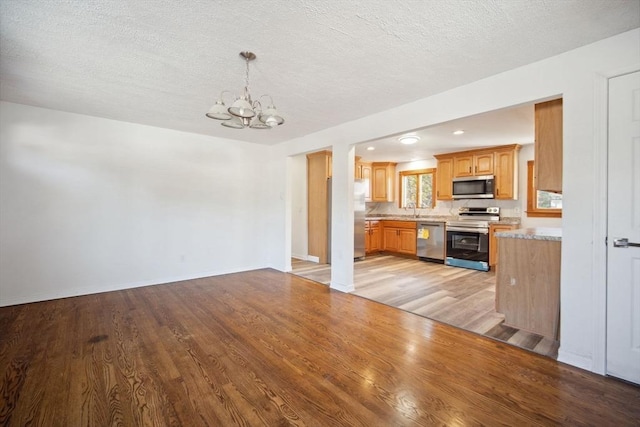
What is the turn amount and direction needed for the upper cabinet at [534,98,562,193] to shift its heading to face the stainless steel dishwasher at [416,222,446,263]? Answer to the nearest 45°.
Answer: approximately 45° to its right

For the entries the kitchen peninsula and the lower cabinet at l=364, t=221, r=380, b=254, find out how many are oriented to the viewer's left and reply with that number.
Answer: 1

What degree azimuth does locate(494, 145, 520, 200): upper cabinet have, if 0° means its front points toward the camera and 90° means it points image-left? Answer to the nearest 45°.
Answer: approximately 45°

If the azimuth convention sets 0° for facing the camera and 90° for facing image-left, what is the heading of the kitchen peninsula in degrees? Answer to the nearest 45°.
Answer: approximately 90°

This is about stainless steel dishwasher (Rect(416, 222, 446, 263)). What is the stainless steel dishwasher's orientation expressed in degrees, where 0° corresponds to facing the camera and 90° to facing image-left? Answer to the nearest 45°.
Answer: approximately 45°

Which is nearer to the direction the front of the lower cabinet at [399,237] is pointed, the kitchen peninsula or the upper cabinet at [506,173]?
the kitchen peninsula
